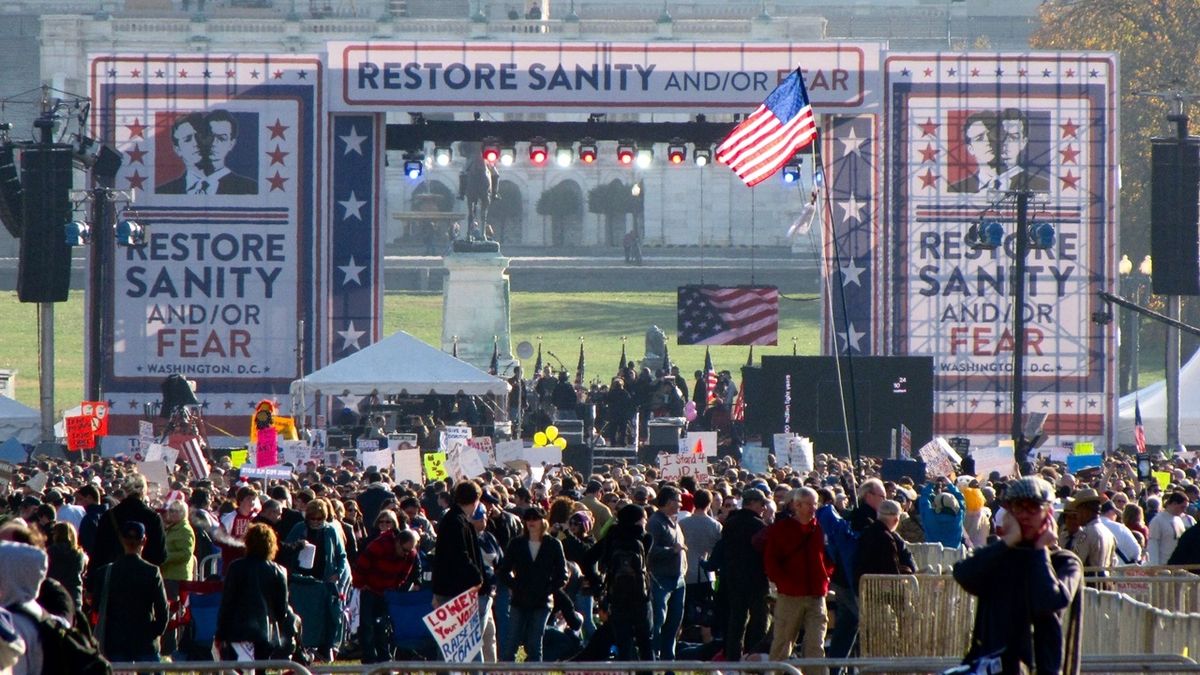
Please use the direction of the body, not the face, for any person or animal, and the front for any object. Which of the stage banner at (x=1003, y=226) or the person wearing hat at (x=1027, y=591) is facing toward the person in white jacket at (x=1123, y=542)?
the stage banner

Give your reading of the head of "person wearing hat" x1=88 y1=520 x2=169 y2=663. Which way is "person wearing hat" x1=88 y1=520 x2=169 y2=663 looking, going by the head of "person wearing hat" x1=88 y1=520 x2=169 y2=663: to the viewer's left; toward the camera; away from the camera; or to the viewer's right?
away from the camera

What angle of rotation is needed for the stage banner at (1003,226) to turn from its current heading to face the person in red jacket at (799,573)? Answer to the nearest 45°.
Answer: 0° — it already faces them

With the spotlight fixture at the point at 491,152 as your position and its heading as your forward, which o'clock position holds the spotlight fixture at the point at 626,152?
the spotlight fixture at the point at 626,152 is roughly at 9 o'clock from the spotlight fixture at the point at 491,152.

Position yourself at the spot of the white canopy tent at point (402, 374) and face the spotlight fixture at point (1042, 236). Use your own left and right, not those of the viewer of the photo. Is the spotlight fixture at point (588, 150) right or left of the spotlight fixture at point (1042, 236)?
left

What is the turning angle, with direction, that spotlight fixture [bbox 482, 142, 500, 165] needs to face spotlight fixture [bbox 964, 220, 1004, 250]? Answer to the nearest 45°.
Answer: approximately 90° to its left

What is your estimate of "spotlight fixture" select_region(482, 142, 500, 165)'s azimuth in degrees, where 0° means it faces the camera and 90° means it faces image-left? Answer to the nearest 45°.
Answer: approximately 0°

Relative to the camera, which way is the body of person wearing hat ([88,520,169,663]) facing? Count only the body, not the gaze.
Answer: away from the camera

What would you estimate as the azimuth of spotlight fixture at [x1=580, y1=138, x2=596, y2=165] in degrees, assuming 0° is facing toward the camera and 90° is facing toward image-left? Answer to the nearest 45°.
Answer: approximately 0°

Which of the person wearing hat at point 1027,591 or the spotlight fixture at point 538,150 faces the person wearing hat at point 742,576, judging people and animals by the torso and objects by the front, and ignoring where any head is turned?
the spotlight fixture

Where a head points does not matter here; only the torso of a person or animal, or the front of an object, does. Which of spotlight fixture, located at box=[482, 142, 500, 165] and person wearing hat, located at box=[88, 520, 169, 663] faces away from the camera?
the person wearing hat

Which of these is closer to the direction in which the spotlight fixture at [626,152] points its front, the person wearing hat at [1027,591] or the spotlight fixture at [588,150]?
the person wearing hat
